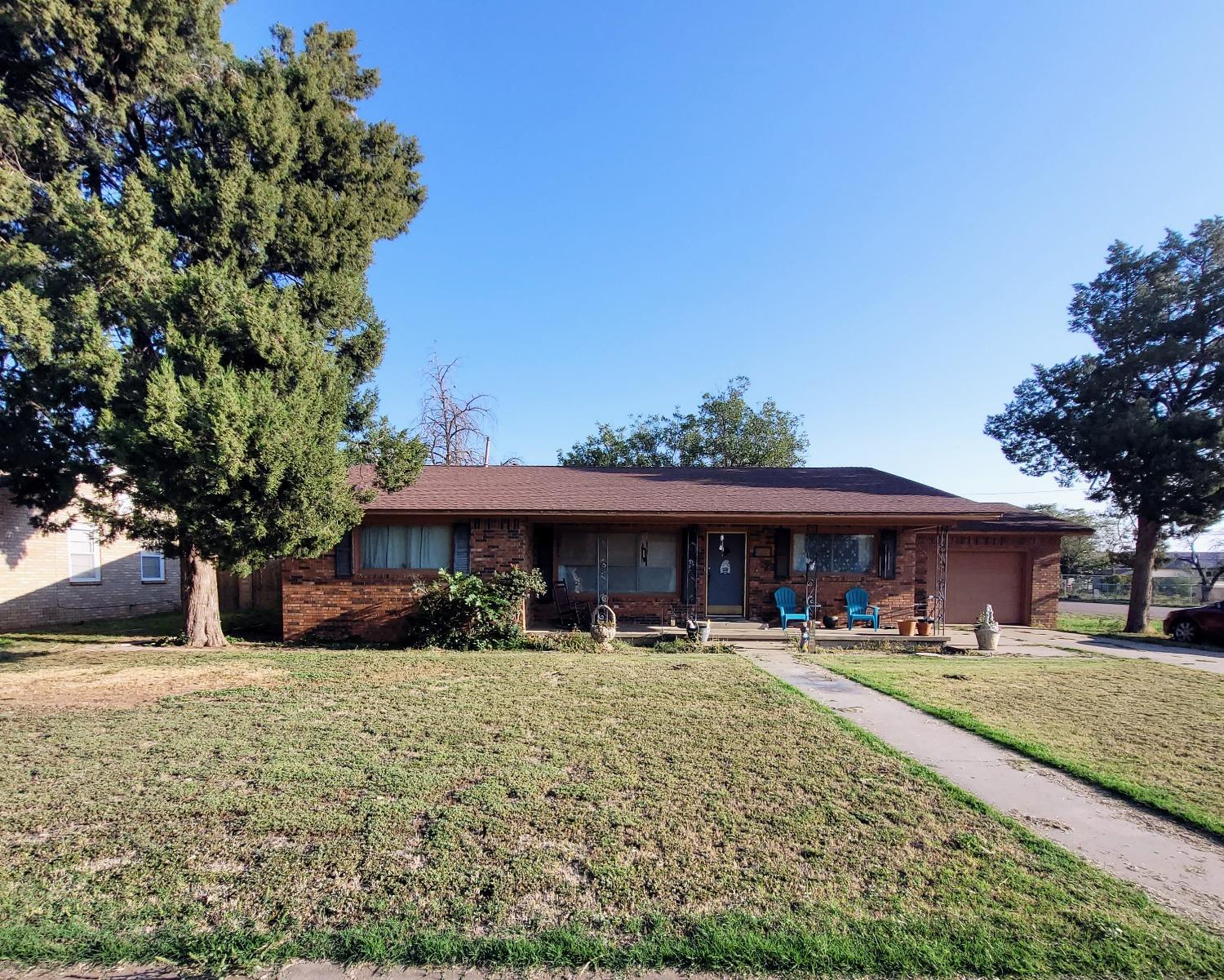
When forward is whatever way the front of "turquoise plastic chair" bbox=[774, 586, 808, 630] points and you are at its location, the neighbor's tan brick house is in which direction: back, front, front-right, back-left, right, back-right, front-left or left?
back-right

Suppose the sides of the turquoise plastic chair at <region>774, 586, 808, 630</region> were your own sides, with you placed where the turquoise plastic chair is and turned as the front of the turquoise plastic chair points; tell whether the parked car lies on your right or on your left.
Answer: on your left

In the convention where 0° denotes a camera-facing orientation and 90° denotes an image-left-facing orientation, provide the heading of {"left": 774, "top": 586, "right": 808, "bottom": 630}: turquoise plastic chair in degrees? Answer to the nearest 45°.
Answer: approximately 315°

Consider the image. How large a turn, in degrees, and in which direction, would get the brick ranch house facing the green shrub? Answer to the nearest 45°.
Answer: approximately 45° to its right

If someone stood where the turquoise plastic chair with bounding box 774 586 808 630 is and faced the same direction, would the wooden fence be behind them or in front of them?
behind

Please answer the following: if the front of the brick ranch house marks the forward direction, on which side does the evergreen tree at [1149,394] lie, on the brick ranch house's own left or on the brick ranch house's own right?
on the brick ranch house's own left

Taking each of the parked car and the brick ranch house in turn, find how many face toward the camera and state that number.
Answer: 1

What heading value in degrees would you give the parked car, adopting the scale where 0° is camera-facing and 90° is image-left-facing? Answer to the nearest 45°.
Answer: approximately 90°

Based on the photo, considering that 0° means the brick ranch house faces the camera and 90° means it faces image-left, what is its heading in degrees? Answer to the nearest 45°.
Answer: approximately 0°
